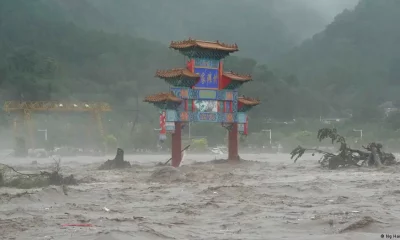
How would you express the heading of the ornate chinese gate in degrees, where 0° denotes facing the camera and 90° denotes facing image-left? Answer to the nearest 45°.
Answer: approximately 315°

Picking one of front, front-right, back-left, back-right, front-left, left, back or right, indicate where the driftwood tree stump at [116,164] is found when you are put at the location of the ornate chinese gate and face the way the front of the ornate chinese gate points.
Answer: back-right
